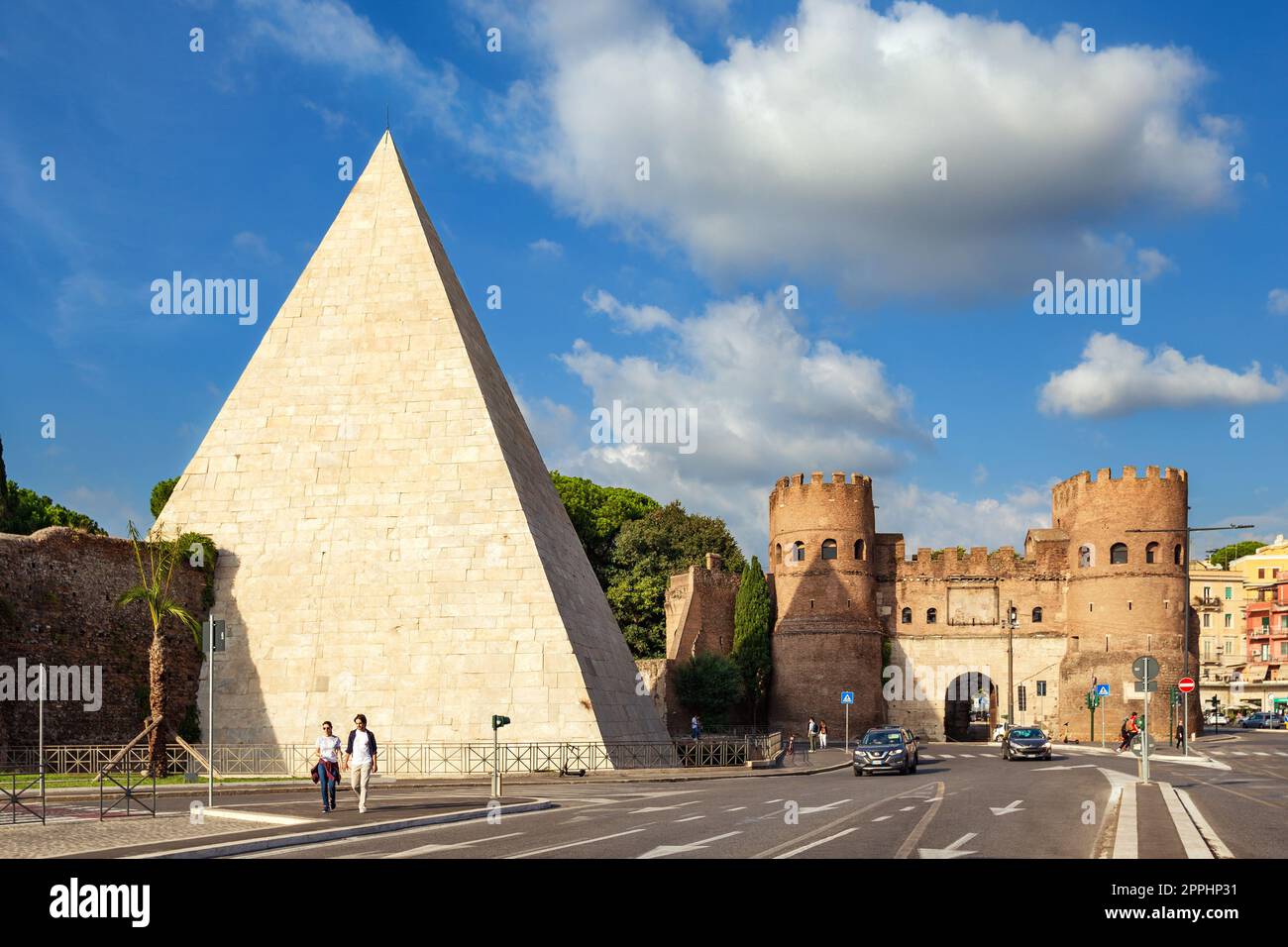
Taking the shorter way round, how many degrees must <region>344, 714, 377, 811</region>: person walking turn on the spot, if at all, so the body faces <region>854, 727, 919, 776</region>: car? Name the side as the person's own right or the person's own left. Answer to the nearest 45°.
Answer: approximately 135° to the person's own left

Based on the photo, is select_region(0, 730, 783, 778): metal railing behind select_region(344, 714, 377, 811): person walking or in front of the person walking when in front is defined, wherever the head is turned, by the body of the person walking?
behind

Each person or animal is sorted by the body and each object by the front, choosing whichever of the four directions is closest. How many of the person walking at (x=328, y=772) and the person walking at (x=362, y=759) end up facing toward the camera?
2

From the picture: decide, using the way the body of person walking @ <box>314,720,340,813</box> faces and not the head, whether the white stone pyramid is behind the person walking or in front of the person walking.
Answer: behind

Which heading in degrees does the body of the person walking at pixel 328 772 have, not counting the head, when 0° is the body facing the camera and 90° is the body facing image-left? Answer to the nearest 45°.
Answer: approximately 0°

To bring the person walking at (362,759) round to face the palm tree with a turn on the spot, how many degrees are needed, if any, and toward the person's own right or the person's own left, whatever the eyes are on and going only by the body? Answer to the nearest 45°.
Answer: approximately 180°
